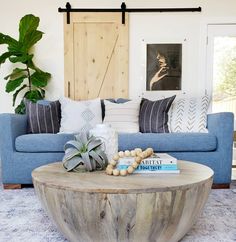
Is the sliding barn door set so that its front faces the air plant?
yes

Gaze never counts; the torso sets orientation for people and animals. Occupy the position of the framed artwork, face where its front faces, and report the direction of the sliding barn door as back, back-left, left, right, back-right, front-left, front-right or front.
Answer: right

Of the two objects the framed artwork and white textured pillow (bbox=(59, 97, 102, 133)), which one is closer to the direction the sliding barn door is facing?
the white textured pillow

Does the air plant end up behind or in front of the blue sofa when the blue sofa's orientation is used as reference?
in front

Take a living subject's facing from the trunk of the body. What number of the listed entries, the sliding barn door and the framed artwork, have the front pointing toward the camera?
2

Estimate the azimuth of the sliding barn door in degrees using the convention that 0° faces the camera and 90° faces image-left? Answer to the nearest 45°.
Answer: approximately 0°

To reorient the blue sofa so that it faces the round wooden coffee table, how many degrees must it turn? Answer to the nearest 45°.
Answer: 0° — it already faces it

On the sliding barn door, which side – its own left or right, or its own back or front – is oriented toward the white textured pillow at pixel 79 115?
front

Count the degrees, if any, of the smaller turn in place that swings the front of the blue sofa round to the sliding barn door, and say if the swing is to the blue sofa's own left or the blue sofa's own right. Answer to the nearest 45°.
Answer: approximately 180°

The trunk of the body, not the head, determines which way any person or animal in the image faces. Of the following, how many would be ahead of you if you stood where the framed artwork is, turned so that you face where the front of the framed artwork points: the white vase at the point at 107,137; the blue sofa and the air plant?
3
